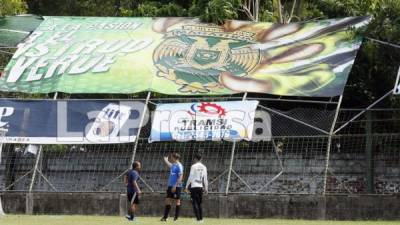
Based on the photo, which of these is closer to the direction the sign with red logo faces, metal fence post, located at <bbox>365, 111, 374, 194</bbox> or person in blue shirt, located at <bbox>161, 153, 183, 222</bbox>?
the person in blue shirt

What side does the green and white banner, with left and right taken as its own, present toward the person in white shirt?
front

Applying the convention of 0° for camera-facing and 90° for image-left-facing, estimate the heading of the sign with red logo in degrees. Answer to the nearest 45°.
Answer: approximately 0°

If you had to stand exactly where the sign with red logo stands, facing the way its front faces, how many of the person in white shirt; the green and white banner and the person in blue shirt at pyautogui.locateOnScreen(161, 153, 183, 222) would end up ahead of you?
2

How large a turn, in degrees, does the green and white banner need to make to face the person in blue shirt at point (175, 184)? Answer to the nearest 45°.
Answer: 0° — it already faces them

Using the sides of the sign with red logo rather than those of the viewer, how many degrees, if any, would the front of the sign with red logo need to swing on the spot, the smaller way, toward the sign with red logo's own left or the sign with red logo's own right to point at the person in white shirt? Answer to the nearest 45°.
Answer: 0° — it already faces them

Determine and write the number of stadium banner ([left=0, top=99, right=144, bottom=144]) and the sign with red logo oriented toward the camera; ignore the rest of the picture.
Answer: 2

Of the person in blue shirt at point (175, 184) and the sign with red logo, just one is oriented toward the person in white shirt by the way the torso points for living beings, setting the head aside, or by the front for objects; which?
the sign with red logo

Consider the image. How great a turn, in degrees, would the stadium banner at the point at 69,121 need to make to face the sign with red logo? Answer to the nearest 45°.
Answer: approximately 45° to its left

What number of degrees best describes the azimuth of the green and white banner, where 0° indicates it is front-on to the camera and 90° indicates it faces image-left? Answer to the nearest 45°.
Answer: approximately 0°

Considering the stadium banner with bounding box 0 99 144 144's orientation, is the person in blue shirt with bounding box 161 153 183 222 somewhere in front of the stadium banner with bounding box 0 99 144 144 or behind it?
in front
